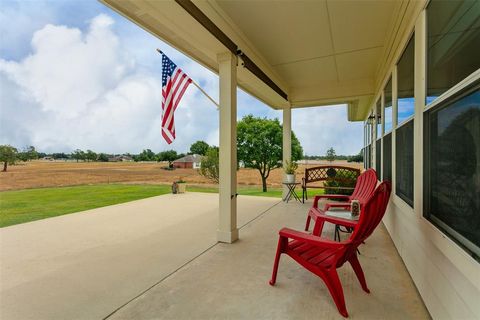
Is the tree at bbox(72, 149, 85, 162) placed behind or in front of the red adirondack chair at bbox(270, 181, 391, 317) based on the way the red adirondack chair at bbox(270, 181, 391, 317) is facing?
in front

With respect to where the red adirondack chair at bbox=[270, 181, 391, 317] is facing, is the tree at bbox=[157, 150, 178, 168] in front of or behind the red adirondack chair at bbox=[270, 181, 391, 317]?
in front

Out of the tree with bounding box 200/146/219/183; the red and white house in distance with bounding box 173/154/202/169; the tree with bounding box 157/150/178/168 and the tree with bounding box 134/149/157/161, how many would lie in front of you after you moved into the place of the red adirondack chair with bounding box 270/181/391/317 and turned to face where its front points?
4

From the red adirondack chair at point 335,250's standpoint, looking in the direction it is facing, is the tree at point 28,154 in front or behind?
in front

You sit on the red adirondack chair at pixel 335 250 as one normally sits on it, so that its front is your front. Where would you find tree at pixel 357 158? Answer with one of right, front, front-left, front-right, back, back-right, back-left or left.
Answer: front-right
